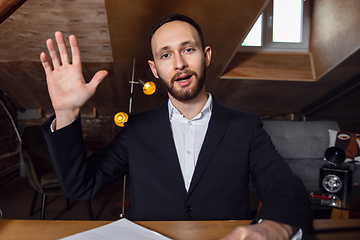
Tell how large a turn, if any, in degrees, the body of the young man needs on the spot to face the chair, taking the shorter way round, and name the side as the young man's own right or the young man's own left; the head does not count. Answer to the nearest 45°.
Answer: approximately 135° to the young man's own right

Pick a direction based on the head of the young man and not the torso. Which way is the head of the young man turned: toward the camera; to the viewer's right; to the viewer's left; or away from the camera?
toward the camera

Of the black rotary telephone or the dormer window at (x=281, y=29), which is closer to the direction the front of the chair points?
the black rotary telephone

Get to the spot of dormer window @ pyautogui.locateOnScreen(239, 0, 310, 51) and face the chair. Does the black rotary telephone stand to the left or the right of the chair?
left

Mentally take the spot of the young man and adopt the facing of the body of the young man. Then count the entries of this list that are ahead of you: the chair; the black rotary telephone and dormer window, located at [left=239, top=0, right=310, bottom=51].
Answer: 0

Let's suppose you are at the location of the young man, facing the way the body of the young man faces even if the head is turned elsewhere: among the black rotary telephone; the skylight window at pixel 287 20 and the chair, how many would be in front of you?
0

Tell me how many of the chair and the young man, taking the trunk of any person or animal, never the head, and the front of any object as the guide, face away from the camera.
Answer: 0

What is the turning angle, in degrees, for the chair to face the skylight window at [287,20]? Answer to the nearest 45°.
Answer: approximately 45° to its left

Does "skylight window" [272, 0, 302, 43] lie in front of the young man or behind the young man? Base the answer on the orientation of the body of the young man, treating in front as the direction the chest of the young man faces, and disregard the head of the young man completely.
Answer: behind

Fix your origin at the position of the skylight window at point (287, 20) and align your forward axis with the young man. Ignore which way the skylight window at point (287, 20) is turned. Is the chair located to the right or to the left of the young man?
right

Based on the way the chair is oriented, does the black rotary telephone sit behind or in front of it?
in front

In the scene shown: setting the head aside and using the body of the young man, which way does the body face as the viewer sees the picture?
toward the camera
